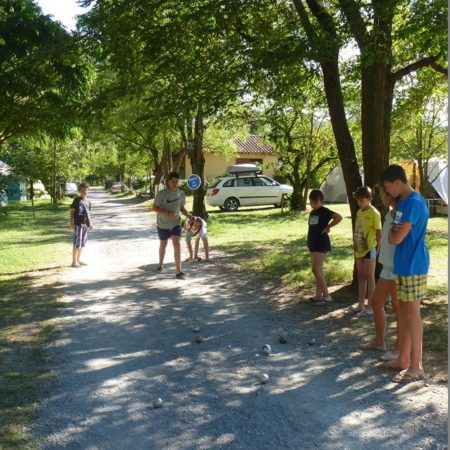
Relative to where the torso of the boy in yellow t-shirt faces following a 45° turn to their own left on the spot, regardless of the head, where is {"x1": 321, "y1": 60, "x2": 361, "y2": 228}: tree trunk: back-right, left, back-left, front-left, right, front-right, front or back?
back

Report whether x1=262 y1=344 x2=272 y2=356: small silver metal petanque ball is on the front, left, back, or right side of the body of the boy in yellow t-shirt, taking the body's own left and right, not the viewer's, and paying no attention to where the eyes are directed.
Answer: front

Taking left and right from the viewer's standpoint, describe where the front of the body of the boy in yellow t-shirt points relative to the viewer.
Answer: facing the viewer and to the left of the viewer

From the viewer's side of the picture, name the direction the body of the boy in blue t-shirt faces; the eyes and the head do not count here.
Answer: to the viewer's left

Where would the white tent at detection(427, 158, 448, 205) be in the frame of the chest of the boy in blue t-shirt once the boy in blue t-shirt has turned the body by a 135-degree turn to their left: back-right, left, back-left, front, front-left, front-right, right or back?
back-left

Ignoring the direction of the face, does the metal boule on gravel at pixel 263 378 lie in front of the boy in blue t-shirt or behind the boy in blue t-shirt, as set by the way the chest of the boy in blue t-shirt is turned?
in front

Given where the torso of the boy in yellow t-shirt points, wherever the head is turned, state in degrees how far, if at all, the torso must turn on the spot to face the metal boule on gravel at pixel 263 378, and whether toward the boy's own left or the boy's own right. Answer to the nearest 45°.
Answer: approximately 45° to the boy's own left

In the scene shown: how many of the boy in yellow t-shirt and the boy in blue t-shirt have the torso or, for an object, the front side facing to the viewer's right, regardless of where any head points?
0

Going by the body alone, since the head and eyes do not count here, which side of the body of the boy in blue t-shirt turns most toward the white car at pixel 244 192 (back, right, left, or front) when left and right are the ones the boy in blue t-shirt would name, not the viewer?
right

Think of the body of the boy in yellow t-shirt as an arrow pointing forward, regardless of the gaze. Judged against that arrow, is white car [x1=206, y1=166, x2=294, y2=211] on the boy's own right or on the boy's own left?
on the boy's own right
